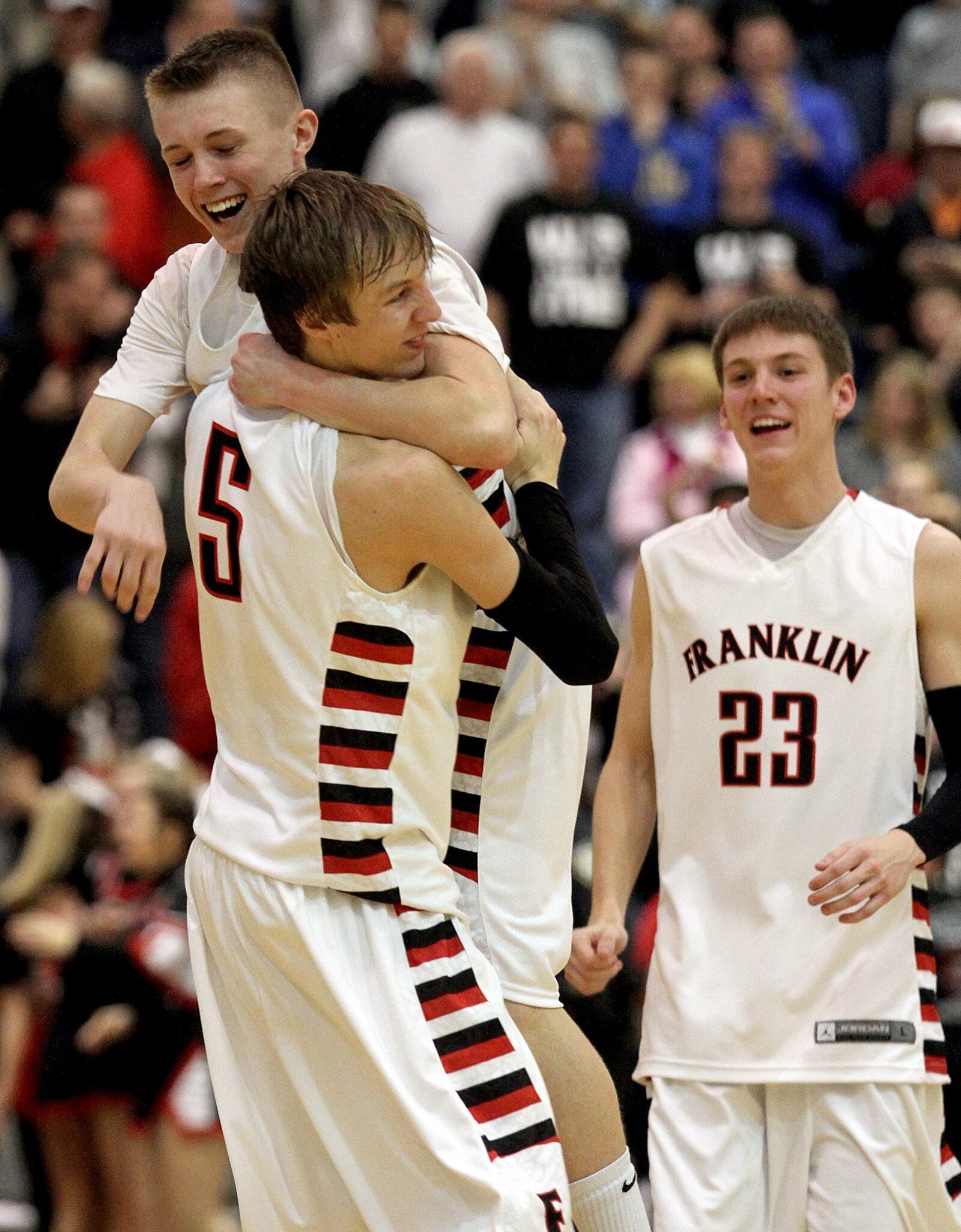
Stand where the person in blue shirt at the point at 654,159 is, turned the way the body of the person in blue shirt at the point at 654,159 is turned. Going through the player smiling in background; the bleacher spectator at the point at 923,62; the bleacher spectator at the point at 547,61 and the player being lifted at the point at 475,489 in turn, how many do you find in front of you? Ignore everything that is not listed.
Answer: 2

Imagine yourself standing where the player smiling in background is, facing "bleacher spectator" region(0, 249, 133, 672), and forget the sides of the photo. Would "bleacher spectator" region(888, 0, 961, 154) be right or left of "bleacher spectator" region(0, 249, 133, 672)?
right

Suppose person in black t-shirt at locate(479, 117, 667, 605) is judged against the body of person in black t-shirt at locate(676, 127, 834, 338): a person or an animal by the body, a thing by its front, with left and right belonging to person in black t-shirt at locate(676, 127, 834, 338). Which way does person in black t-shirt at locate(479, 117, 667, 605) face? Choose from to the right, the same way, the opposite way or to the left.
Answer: the same way

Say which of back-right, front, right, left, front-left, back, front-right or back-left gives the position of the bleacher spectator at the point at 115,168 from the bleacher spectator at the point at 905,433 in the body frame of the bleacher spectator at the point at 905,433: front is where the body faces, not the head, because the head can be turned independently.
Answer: right

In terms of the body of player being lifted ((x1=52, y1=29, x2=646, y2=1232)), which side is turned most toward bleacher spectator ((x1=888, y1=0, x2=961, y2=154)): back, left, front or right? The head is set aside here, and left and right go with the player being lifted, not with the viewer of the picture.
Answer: back

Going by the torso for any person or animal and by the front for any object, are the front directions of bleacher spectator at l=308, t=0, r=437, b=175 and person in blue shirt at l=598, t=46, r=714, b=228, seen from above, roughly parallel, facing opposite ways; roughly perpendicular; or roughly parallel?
roughly parallel

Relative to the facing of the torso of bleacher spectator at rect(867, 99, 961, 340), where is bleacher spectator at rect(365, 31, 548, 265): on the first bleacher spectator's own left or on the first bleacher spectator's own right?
on the first bleacher spectator's own right

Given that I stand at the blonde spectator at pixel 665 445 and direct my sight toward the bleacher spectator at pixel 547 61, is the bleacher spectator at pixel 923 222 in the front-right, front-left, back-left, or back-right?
front-right

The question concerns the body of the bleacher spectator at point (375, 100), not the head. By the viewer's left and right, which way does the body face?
facing the viewer

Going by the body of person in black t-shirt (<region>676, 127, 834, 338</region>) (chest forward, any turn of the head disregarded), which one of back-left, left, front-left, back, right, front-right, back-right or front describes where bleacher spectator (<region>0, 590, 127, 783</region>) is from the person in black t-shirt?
front-right

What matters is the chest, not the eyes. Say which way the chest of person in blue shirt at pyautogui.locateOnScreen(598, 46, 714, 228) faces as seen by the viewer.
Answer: toward the camera

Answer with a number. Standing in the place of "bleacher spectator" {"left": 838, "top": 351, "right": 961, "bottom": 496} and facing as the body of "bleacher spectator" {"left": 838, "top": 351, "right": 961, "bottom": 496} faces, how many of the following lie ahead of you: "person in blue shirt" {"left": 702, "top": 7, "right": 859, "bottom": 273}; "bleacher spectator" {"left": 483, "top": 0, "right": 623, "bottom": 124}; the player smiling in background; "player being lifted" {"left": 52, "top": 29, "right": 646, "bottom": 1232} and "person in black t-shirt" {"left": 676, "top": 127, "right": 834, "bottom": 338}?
2

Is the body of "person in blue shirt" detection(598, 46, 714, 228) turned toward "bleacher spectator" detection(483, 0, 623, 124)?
no
